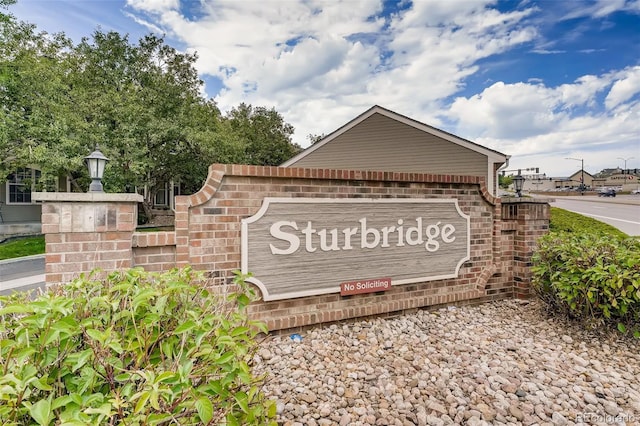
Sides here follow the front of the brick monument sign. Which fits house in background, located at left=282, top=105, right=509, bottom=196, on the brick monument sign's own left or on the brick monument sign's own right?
on the brick monument sign's own left

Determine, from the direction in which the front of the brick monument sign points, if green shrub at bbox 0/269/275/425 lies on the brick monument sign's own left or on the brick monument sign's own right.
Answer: on the brick monument sign's own right

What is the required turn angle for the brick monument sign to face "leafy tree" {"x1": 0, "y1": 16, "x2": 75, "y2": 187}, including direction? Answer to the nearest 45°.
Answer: approximately 180°

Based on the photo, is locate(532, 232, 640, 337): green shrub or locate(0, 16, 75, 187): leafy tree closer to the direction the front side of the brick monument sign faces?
the green shrub

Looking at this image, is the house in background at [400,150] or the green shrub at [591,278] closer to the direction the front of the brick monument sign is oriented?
the green shrub

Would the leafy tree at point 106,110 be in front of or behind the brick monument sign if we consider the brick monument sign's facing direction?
behind

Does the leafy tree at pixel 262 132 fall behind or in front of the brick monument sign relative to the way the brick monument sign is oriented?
behind

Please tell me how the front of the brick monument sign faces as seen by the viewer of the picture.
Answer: facing the viewer and to the right of the viewer
